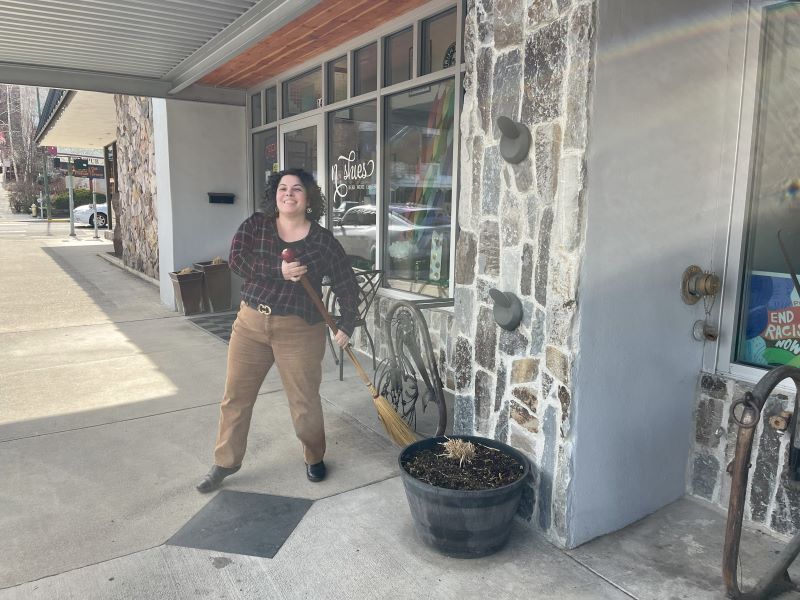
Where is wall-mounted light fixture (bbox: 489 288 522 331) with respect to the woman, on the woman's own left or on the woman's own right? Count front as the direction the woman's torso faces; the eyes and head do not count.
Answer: on the woman's own left

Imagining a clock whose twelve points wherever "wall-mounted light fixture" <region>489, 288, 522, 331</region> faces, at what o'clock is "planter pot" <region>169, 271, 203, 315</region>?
The planter pot is roughly at 3 o'clock from the wall-mounted light fixture.

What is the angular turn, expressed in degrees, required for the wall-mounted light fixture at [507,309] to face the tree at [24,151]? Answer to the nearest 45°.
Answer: approximately 90° to its right

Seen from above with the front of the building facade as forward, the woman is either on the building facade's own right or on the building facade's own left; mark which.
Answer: on the building facade's own right

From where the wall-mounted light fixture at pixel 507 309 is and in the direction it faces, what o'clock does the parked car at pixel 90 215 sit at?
The parked car is roughly at 3 o'clock from the wall-mounted light fixture.

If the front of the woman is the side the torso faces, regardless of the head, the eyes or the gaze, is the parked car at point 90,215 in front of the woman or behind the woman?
behind

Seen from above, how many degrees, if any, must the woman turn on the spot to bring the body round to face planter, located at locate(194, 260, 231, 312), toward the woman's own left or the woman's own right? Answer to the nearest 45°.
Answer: approximately 180°

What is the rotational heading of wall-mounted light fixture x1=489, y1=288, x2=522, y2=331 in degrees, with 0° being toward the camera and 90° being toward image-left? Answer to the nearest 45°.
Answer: approximately 45°

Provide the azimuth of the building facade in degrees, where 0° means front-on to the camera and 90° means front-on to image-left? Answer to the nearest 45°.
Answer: approximately 45°
